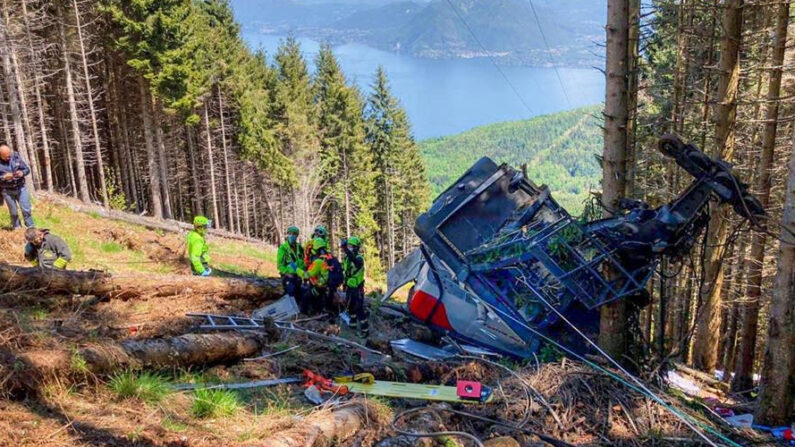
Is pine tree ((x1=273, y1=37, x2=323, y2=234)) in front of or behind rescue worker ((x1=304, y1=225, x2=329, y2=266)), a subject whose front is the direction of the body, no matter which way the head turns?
behind

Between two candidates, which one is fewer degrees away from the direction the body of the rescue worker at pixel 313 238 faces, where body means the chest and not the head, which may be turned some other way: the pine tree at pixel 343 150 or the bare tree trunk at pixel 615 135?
the bare tree trunk

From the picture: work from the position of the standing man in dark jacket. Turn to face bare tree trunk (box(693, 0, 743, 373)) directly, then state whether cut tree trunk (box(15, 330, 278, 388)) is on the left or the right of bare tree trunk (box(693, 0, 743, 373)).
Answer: right

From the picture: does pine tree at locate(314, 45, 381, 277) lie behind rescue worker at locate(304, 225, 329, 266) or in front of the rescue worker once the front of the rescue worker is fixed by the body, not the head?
behind

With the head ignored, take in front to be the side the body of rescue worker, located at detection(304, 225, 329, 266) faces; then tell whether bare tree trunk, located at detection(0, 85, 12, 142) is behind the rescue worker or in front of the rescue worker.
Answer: behind

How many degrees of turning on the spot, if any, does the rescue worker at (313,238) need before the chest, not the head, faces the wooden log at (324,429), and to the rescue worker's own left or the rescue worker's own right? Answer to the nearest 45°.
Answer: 0° — they already face it
